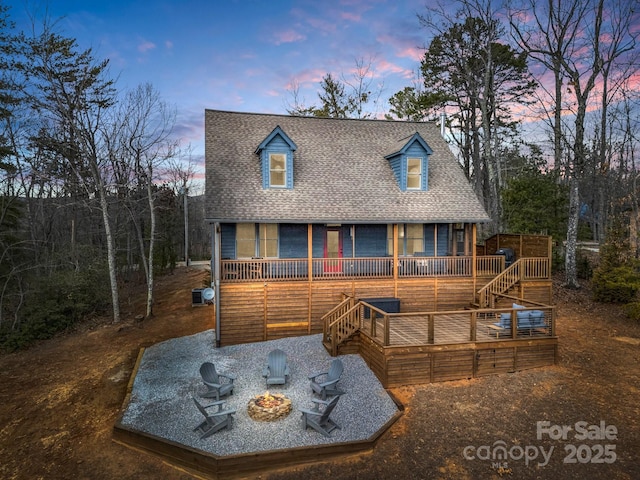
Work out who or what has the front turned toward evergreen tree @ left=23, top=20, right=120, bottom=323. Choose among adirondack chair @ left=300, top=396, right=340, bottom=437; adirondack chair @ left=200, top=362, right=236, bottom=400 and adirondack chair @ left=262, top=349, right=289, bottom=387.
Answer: adirondack chair @ left=300, top=396, right=340, bottom=437

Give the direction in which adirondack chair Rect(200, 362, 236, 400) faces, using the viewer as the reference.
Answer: facing the viewer and to the right of the viewer

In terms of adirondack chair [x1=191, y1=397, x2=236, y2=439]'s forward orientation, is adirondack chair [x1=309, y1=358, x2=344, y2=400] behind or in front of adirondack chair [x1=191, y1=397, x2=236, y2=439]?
in front

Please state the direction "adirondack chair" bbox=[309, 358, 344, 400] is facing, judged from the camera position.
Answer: facing the viewer and to the left of the viewer

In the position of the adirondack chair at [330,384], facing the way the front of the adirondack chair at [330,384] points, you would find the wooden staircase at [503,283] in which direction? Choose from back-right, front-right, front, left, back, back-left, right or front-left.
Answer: back

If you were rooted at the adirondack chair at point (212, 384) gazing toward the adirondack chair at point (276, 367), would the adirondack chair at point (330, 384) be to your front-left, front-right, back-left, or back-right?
front-right

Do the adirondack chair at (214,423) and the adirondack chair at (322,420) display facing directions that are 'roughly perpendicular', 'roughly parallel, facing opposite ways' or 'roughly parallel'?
roughly perpendicular

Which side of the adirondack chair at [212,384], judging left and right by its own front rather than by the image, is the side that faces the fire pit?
front

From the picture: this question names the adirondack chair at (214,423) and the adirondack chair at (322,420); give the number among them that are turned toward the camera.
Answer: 0

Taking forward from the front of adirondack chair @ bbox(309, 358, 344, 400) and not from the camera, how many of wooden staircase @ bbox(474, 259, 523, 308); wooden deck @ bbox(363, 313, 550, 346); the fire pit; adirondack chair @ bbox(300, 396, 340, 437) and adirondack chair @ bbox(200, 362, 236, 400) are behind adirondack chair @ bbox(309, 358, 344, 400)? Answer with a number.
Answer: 2

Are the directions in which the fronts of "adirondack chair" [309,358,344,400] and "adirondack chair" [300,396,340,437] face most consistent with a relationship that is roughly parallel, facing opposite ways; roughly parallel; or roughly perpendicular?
roughly perpendicular

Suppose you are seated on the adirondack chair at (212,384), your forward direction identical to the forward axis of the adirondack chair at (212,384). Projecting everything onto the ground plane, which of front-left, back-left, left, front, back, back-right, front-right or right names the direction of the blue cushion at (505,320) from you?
front-left

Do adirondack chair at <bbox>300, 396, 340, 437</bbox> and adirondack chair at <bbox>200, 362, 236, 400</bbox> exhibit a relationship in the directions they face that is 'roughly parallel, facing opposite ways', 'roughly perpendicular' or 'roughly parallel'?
roughly parallel, facing opposite ways

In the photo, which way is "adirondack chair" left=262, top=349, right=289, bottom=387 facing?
toward the camera

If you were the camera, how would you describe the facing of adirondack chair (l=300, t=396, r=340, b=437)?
facing away from the viewer and to the left of the viewer

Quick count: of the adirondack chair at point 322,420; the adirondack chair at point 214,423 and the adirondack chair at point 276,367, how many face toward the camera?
1

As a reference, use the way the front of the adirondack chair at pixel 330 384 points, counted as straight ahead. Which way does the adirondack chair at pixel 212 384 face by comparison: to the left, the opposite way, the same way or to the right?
to the left

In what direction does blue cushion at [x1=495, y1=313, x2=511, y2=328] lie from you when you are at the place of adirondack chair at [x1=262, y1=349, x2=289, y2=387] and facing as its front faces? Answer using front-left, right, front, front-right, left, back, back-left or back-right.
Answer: left

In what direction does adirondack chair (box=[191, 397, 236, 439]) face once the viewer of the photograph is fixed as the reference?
facing away from the viewer and to the right of the viewer

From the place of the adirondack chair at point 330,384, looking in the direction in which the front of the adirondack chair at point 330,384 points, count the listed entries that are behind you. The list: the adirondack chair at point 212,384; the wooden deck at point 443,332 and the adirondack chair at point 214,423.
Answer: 1
